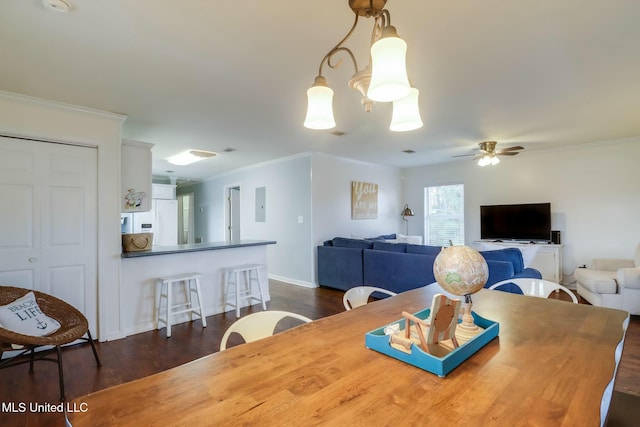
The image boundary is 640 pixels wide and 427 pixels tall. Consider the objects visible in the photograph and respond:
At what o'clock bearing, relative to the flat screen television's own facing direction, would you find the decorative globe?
The decorative globe is roughly at 12 o'clock from the flat screen television.

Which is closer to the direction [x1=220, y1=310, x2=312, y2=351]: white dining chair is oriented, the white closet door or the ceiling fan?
the ceiling fan

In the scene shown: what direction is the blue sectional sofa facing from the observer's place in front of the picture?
facing away from the viewer and to the right of the viewer

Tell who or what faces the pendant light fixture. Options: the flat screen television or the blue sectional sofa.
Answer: the flat screen television

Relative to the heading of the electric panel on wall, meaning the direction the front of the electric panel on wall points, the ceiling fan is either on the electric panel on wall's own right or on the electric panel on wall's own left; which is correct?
on the electric panel on wall's own left

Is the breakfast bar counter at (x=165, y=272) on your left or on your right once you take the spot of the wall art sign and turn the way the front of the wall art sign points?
on your right

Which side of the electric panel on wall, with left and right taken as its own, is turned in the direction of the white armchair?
left

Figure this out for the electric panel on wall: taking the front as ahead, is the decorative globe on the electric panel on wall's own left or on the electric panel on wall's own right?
on the electric panel on wall's own left

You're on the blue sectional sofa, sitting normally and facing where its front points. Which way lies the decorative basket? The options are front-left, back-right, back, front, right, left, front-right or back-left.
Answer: back
